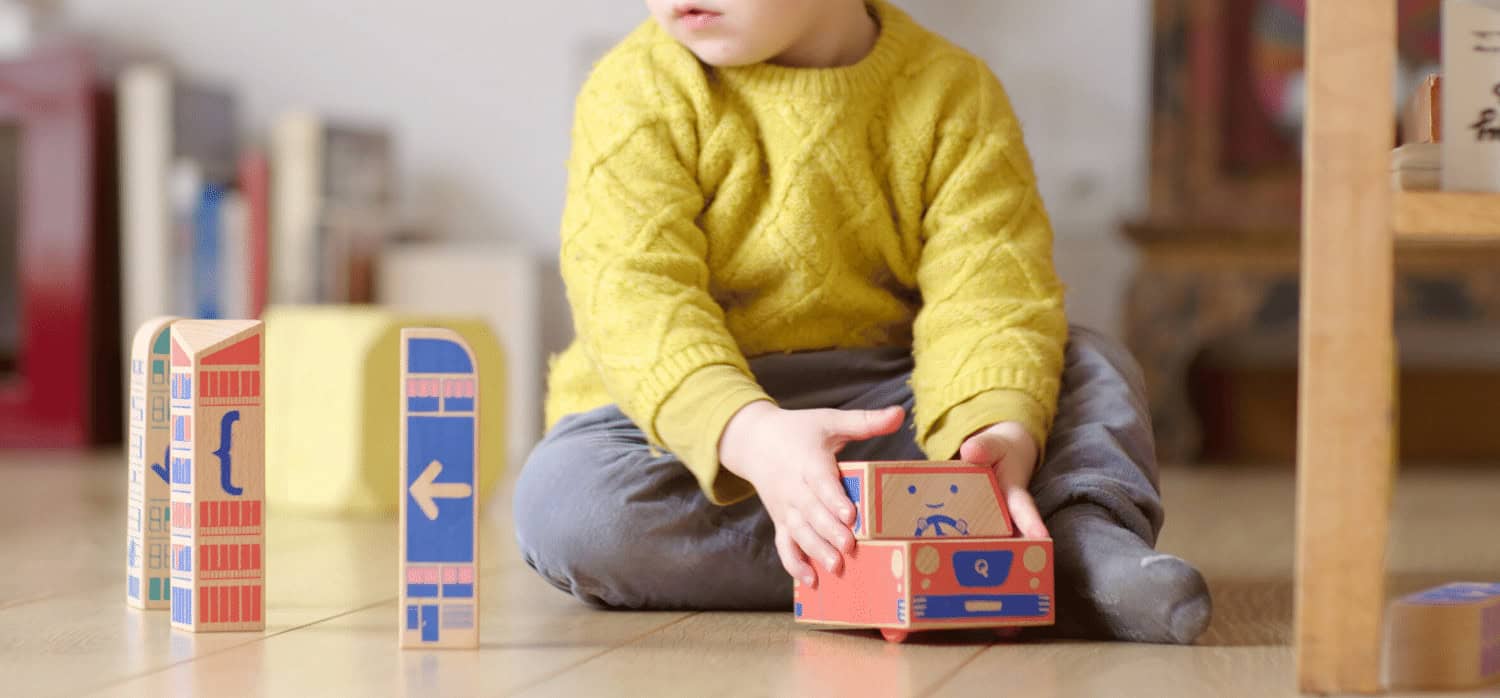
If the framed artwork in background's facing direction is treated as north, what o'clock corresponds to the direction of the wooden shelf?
The wooden shelf is roughly at 12 o'clock from the framed artwork in background.

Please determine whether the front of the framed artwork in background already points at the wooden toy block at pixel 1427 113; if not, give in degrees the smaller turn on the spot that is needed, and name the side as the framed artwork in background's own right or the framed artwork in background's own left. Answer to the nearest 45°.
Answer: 0° — it already faces it

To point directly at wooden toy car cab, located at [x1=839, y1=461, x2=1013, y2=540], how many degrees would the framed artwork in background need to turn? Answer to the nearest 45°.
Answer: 0° — it already faces it

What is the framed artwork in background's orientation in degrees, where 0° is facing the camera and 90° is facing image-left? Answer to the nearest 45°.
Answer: approximately 0°

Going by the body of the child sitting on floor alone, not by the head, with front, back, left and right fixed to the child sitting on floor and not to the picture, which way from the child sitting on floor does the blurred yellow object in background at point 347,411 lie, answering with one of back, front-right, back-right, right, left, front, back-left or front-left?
back-right

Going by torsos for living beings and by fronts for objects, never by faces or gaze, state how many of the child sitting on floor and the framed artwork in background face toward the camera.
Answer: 2

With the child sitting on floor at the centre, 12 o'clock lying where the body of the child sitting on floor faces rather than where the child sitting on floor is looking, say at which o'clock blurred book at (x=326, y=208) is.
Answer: The blurred book is roughly at 5 o'clock from the child sitting on floor.
